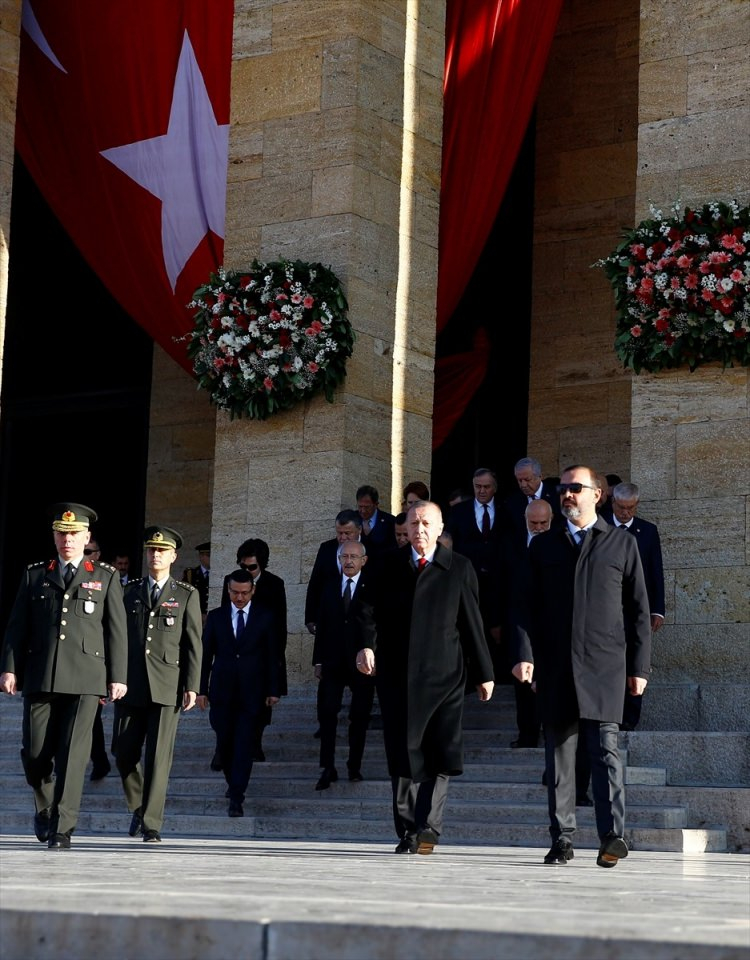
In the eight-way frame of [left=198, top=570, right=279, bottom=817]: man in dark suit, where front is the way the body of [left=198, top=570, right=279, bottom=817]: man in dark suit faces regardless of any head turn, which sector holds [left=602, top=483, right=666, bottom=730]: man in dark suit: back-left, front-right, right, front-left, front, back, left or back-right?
left

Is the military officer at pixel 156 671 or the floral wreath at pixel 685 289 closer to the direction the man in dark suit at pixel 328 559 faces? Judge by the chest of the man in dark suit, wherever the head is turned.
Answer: the military officer

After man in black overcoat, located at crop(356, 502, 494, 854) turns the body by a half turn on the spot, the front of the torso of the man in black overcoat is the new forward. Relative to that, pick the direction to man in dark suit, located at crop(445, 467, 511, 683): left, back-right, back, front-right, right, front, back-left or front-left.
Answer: front

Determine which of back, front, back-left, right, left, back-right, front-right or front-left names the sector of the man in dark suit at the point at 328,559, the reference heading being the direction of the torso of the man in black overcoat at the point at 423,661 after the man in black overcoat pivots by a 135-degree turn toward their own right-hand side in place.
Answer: front-right

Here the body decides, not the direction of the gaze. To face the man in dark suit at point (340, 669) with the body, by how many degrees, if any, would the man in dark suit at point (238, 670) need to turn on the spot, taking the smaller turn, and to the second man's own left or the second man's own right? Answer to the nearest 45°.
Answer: approximately 90° to the second man's own left

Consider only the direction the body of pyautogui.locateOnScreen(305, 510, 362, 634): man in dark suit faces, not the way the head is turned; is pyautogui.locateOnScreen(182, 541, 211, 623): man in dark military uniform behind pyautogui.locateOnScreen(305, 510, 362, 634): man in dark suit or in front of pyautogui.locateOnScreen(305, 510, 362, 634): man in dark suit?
behind
